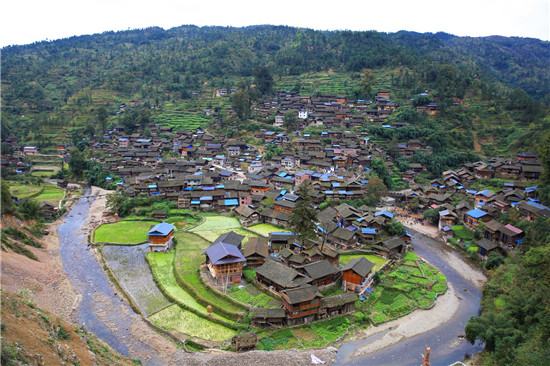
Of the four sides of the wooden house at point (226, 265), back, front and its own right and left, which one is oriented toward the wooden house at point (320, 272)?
left

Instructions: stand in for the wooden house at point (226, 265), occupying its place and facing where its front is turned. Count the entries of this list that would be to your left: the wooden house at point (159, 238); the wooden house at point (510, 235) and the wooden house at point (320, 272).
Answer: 2

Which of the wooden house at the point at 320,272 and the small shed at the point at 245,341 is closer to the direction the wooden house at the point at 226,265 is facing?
the small shed

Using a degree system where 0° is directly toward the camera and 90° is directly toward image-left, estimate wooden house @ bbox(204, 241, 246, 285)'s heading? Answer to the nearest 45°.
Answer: approximately 0°

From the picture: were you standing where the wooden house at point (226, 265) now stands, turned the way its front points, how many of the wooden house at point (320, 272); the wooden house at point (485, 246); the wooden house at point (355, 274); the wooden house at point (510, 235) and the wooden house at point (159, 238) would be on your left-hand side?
4

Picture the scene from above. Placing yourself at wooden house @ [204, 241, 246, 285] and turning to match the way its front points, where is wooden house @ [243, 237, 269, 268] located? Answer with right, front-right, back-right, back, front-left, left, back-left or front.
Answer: back-left

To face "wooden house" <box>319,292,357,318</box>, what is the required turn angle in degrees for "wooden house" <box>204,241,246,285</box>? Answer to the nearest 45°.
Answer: approximately 45° to its left

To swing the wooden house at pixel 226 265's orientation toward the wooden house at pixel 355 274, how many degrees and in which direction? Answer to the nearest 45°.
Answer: approximately 90° to its left
